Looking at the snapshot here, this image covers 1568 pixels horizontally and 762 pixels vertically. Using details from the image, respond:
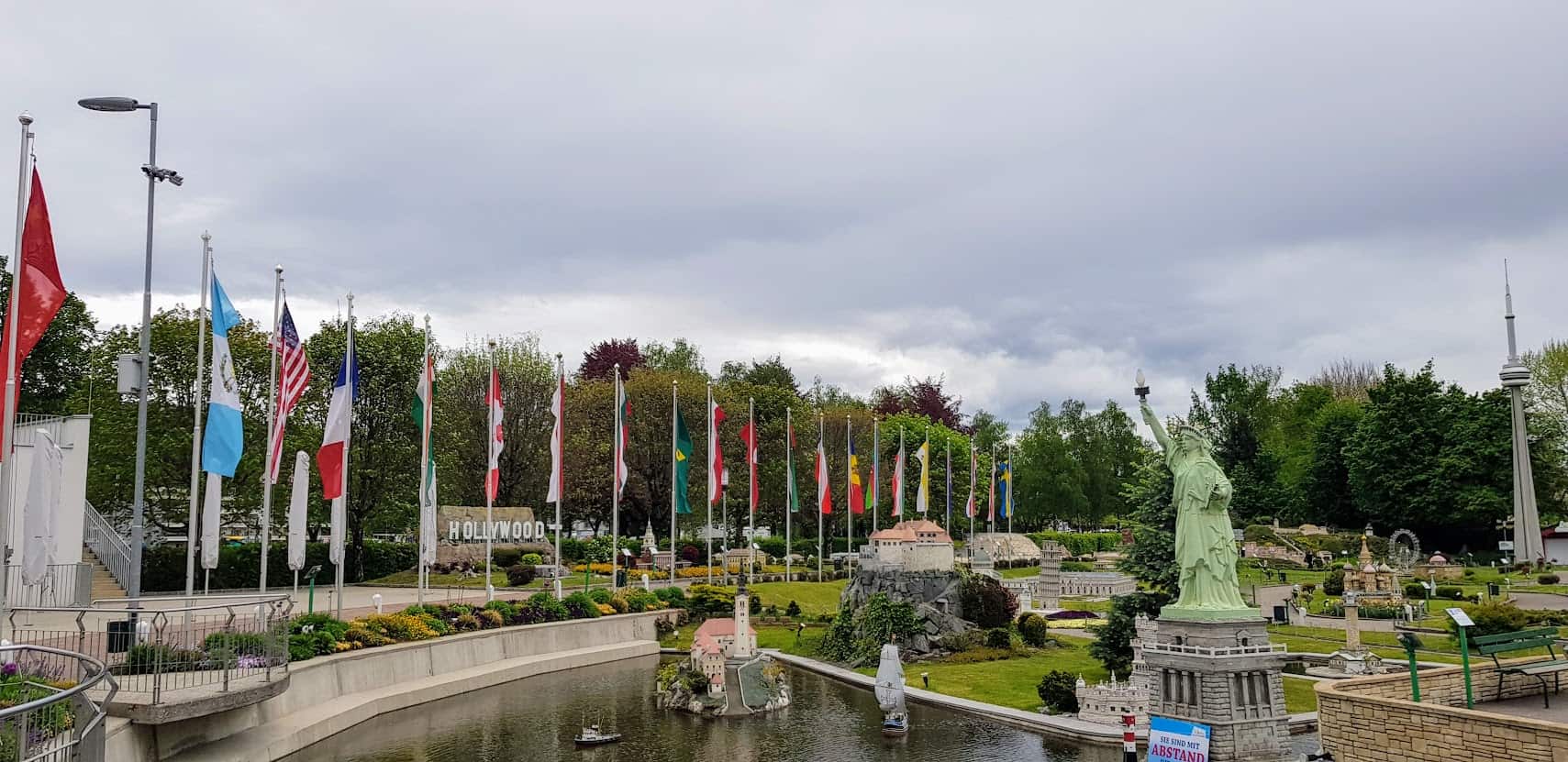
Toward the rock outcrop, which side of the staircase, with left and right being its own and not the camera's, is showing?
front

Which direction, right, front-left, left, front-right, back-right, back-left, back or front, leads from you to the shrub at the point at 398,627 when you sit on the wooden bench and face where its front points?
back-right

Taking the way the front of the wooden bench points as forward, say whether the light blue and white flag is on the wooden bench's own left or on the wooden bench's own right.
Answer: on the wooden bench's own right

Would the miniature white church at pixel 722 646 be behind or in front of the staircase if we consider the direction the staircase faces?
in front

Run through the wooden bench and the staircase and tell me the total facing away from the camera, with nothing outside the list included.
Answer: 0

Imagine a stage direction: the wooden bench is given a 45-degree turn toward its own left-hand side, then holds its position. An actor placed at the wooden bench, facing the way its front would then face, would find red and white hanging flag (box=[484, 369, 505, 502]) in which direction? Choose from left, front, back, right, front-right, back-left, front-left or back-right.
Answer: back
